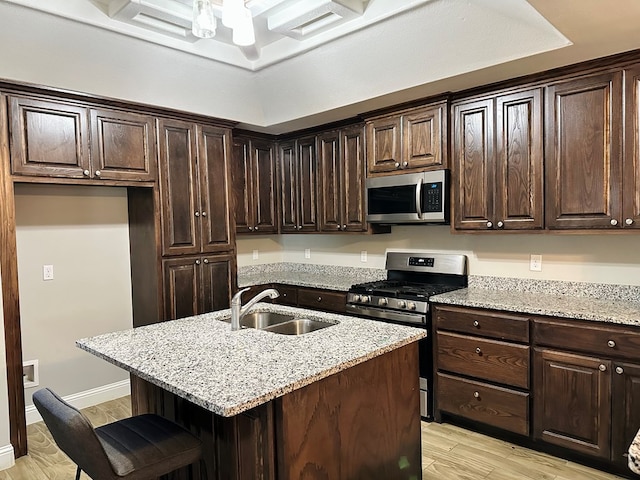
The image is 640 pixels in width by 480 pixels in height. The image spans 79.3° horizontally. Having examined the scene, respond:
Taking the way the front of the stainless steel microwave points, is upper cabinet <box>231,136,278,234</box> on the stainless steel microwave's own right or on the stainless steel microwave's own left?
on the stainless steel microwave's own right

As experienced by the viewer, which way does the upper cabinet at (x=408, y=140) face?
facing the viewer and to the left of the viewer

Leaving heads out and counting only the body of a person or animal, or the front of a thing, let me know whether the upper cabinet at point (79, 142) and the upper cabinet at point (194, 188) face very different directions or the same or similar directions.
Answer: same or similar directions

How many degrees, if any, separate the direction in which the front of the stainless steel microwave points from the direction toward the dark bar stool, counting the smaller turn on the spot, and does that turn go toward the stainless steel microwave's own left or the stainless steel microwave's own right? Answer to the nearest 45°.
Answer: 0° — it already faces it

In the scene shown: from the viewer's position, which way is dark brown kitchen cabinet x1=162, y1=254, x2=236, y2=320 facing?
facing the viewer and to the right of the viewer

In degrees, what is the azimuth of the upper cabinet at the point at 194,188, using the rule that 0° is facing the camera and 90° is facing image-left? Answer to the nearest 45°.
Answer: approximately 315°

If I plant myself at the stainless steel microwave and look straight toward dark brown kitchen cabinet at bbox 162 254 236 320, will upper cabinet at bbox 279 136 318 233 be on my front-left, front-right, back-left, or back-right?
front-right

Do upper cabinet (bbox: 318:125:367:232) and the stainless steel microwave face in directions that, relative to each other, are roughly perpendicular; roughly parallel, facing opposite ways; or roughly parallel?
roughly parallel

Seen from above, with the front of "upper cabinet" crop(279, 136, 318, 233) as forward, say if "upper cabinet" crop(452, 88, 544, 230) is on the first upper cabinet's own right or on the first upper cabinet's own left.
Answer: on the first upper cabinet's own left

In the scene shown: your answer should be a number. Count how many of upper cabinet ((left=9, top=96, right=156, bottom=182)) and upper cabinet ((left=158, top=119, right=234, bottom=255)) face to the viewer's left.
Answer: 0

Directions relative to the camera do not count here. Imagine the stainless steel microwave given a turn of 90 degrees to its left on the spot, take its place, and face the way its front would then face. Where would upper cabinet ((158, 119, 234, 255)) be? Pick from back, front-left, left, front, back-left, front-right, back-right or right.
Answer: back-right

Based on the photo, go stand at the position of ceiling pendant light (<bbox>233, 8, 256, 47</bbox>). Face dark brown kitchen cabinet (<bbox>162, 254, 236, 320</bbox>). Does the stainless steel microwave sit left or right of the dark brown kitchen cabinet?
right

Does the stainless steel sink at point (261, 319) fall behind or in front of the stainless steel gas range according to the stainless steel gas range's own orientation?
in front

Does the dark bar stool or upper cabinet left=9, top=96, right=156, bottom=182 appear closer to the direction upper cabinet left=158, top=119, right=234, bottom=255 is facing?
the dark bar stool
